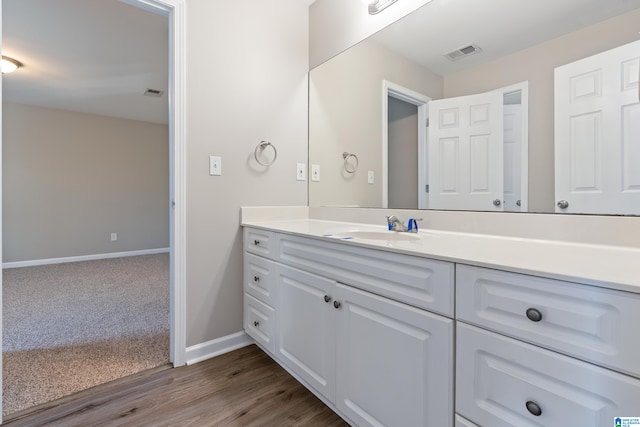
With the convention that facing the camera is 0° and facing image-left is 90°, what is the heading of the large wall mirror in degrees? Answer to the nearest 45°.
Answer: approximately 45°

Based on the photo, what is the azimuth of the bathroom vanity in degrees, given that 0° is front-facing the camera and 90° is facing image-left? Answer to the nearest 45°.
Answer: approximately 45°

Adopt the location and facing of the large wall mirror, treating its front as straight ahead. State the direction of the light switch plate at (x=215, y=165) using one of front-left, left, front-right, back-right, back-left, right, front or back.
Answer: front-right

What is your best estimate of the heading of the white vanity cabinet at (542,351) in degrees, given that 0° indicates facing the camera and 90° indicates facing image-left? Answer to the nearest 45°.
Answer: approximately 45°

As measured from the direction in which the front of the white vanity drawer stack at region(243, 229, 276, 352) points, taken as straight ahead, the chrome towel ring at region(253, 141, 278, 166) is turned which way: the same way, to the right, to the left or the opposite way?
to the left

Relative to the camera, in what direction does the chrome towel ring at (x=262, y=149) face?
facing the viewer and to the right of the viewer

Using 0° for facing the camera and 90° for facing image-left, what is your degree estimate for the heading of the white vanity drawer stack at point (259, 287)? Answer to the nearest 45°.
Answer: approximately 45°

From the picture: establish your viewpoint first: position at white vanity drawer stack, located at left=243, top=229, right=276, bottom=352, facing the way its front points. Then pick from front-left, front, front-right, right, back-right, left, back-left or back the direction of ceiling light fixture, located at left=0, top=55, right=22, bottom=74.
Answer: right

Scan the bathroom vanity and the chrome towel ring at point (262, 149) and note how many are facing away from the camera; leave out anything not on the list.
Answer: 0

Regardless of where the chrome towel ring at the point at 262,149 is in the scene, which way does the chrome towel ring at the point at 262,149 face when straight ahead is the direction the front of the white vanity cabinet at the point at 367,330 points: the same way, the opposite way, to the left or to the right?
to the left
